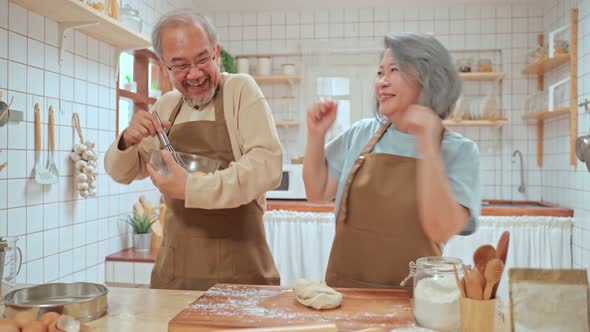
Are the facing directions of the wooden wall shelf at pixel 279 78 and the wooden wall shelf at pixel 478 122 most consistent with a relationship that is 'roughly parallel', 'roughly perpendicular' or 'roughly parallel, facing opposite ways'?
roughly parallel

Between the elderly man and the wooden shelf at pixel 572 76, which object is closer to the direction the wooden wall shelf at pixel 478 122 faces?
the elderly man

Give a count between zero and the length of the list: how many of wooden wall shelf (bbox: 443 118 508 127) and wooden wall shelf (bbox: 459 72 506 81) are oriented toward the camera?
2

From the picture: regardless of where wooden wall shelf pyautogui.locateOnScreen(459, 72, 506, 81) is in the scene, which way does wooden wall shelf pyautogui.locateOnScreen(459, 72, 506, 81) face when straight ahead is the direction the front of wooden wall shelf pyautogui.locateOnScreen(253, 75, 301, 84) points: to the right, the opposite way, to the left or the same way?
the same way

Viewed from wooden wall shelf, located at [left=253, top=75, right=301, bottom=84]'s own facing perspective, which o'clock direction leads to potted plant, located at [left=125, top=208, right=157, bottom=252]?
The potted plant is roughly at 1 o'clock from the wooden wall shelf.

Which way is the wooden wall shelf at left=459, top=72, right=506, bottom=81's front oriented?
toward the camera

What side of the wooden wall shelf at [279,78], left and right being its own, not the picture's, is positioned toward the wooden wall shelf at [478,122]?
left

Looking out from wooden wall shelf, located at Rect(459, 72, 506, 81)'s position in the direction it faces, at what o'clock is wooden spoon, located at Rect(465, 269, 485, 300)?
The wooden spoon is roughly at 12 o'clock from the wooden wall shelf.

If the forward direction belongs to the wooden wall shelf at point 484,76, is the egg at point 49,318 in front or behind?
in front

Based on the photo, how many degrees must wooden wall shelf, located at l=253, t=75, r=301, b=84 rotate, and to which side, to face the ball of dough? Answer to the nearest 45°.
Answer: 0° — it already faces it

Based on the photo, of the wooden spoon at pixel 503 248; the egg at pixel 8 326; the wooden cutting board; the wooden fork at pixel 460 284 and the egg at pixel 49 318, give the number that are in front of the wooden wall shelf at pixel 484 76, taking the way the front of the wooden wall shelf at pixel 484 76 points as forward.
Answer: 5

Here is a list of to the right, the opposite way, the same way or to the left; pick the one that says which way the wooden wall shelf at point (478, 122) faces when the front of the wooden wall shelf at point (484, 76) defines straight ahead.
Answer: the same way

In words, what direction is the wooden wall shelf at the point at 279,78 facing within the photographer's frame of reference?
facing the viewer

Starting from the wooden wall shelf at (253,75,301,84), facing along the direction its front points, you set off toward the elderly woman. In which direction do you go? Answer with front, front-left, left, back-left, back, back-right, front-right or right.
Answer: front

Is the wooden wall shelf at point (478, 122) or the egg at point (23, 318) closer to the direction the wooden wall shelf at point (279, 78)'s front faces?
the egg

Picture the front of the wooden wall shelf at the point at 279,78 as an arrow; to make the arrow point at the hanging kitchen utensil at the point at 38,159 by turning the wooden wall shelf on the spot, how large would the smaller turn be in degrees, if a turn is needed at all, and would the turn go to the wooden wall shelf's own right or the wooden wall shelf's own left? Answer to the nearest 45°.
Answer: approximately 45° to the wooden wall shelf's own right

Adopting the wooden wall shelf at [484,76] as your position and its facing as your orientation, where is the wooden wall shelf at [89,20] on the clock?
the wooden wall shelf at [89,20] is roughly at 1 o'clock from the wooden wall shelf at [484,76].

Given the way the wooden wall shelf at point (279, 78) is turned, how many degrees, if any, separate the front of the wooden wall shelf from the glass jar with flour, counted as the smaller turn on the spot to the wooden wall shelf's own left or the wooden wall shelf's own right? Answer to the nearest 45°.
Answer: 0° — it already faces it
